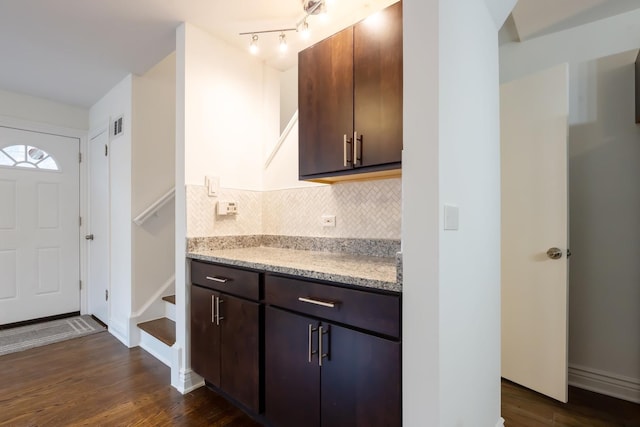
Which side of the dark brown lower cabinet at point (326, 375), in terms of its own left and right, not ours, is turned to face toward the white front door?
right

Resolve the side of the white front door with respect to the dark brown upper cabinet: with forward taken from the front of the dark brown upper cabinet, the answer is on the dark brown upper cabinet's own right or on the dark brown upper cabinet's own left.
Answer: on the dark brown upper cabinet's own right

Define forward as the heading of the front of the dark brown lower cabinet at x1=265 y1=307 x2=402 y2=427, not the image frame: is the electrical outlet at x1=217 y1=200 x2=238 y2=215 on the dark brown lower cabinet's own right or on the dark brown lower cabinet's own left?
on the dark brown lower cabinet's own right

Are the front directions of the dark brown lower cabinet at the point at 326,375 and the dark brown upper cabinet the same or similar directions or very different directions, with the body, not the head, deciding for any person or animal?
same or similar directions

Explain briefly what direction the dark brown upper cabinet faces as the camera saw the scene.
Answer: facing the viewer and to the left of the viewer

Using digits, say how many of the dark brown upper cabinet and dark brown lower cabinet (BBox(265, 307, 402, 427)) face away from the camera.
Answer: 0

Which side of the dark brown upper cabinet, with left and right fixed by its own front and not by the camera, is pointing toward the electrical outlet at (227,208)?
right

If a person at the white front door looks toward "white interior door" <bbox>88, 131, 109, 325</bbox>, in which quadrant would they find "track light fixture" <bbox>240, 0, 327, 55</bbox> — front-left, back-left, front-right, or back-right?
front-right
